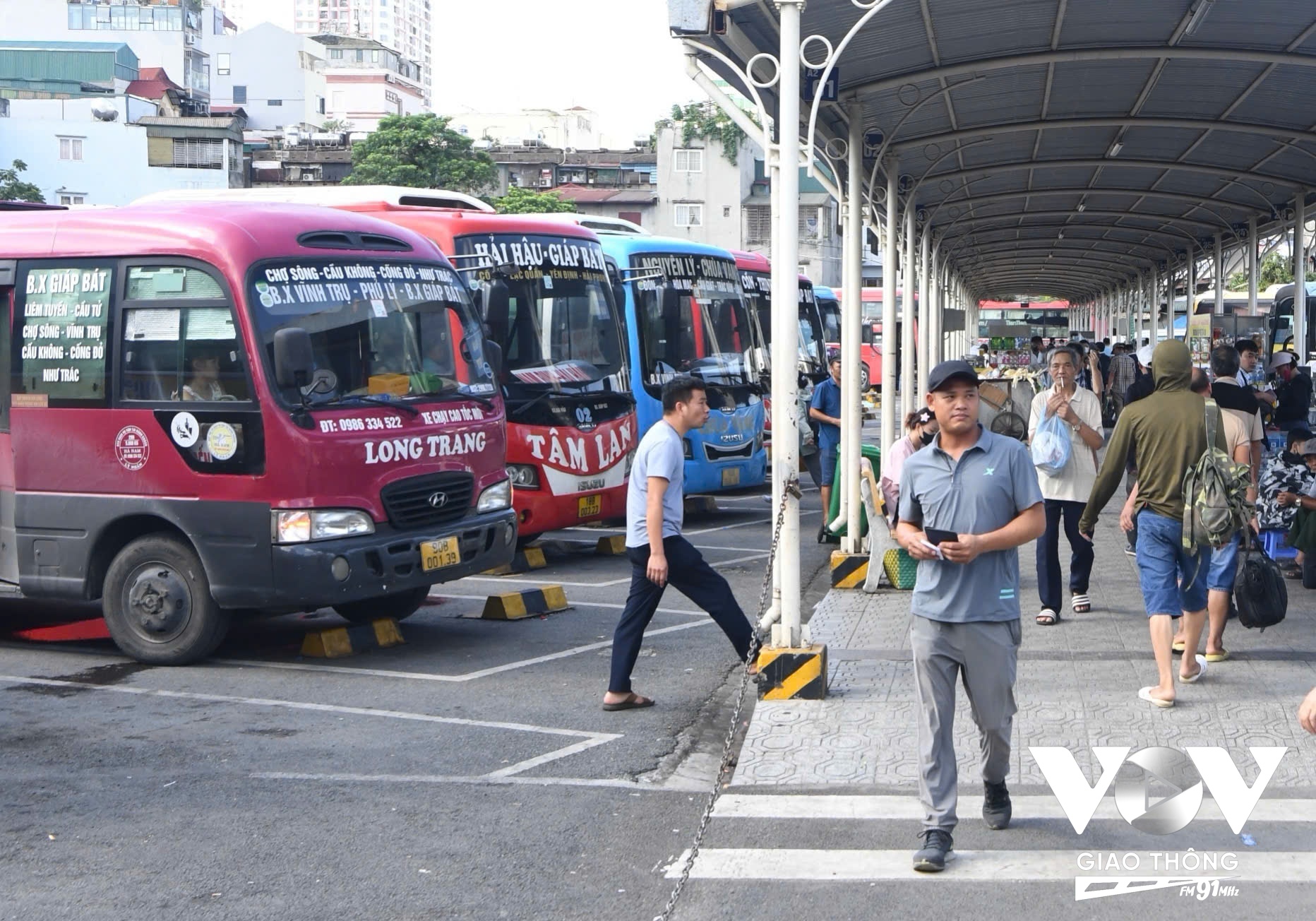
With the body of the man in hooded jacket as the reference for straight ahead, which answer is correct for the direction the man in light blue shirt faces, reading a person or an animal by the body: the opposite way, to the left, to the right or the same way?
to the right

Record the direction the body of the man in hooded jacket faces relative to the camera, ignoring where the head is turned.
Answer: away from the camera

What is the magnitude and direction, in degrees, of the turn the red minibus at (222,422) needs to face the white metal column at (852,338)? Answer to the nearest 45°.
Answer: approximately 45° to its left

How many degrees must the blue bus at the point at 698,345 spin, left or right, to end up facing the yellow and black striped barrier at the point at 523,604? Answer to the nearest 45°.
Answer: approximately 45° to its right

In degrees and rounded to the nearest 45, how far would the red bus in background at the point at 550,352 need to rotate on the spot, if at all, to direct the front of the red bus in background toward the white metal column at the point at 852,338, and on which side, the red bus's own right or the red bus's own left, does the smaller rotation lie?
0° — it already faces it

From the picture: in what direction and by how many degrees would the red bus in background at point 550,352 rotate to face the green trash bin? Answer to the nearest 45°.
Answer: approximately 45° to its left

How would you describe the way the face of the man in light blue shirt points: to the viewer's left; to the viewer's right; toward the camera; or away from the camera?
to the viewer's right

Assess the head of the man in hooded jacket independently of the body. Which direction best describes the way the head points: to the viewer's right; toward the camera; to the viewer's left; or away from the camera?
away from the camera

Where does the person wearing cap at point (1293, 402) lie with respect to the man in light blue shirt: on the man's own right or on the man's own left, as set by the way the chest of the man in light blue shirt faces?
on the man's own left

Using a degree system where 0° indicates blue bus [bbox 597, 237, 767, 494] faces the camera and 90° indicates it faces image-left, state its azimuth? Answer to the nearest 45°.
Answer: approximately 315°
